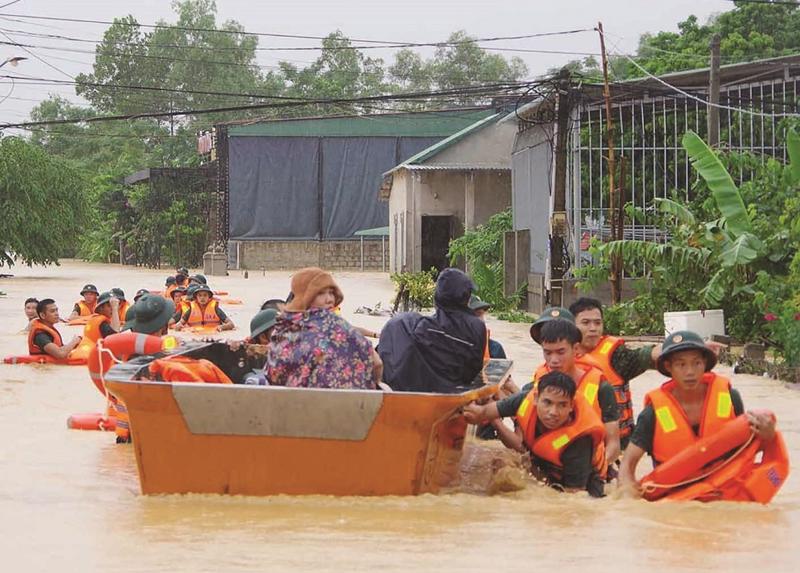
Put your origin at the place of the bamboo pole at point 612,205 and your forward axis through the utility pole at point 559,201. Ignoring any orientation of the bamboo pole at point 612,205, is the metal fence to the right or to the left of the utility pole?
right

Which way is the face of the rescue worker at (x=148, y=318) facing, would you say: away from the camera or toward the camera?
away from the camera

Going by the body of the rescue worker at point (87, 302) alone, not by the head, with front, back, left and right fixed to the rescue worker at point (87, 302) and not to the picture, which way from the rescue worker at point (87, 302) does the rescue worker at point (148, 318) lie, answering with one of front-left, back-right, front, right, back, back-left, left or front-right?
front

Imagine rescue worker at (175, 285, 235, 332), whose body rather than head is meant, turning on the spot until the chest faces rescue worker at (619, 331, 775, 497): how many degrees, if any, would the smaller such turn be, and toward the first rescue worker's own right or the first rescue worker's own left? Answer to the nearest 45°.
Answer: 0° — they already face them

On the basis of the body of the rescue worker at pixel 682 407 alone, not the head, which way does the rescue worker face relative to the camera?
toward the camera

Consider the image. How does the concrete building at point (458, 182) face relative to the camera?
toward the camera

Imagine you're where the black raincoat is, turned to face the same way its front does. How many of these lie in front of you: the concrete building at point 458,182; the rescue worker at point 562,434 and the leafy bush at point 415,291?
2

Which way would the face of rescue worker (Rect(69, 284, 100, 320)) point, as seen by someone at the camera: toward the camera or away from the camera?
toward the camera

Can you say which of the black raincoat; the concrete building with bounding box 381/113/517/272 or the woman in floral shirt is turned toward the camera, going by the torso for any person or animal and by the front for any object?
the concrete building

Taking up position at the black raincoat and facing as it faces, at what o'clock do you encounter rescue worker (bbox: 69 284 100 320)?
The rescue worker is roughly at 11 o'clock from the black raincoat.

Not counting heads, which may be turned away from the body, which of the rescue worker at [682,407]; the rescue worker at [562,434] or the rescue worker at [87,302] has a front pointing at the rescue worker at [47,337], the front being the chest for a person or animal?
the rescue worker at [87,302]

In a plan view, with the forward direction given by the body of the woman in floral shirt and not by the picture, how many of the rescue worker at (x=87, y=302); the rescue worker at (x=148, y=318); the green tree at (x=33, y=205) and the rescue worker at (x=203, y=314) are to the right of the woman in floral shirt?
0

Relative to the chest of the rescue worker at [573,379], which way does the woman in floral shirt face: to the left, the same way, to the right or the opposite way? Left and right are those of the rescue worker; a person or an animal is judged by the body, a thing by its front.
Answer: the opposite way

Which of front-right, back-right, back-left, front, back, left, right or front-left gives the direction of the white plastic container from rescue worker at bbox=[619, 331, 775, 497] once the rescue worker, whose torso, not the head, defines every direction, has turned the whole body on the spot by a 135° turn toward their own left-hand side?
front-left

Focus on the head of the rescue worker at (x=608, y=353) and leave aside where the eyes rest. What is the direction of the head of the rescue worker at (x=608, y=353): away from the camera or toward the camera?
toward the camera

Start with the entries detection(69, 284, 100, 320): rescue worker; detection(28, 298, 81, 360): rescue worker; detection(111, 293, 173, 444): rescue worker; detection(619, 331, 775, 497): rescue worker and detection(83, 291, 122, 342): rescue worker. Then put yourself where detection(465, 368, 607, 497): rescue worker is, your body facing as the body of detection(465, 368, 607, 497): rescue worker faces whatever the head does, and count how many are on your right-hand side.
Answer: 4
